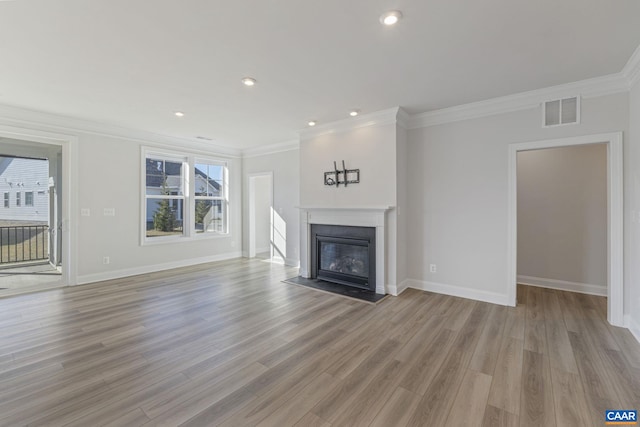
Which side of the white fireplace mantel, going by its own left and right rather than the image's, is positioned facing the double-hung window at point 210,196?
right

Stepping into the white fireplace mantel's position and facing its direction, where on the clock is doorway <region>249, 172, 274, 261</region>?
The doorway is roughly at 3 o'clock from the white fireplace mantel.

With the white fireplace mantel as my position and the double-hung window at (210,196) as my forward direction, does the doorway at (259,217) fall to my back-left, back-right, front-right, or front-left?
front-right

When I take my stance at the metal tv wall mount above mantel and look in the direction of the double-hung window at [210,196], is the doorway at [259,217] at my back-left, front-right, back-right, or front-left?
front-right
